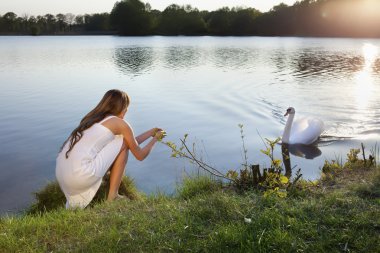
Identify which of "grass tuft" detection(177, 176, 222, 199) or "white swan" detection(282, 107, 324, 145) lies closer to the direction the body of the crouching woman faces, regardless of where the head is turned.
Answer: the white swan

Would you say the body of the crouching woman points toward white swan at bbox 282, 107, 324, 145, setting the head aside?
yes

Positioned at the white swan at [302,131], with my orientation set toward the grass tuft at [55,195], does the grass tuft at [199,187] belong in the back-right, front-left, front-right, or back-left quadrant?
front-left

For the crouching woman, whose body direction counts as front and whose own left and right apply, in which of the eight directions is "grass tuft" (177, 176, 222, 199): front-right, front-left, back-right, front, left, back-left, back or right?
front-right

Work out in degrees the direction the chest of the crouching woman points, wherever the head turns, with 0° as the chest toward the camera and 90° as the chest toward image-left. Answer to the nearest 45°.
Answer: approximately 225°

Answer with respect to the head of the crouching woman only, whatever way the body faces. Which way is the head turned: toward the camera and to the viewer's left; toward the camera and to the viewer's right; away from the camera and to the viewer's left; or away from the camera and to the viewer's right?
away from the camera and to the viewer's right
